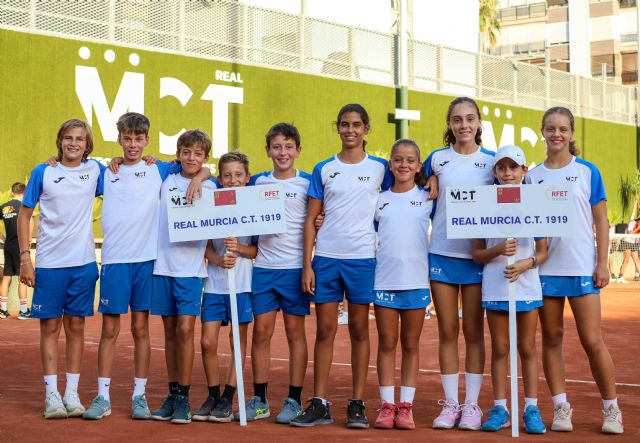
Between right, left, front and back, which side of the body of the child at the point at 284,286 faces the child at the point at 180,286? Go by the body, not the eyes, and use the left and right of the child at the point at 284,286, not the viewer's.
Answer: right

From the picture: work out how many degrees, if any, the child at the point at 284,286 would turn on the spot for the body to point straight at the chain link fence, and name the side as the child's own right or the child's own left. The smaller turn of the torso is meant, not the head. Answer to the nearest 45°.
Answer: approximately 180°

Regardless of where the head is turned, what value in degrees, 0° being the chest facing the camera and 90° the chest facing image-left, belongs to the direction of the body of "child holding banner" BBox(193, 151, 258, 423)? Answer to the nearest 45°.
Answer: approximately 0°

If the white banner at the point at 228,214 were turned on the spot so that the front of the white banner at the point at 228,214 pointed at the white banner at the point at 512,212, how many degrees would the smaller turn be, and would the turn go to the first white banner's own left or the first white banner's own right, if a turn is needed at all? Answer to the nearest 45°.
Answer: approximately 90° to the first white banner's own left

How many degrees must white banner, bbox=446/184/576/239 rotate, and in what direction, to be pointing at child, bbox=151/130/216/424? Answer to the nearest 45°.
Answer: approximately 90° to its right
